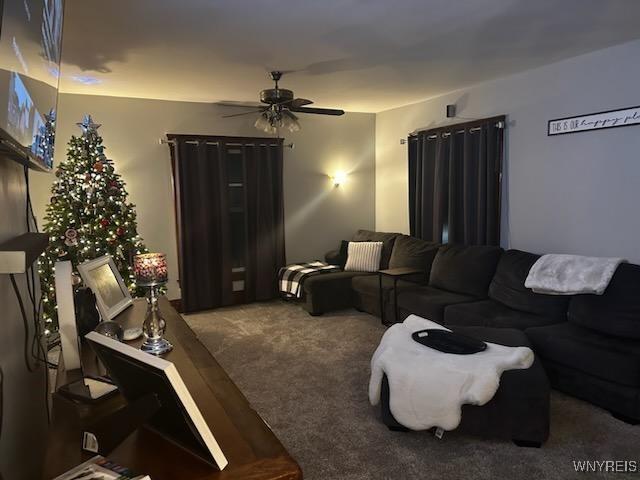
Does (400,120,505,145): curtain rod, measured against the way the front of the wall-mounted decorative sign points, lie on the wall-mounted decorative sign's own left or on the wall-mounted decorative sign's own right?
on the wall-mounted decorative sign's own right

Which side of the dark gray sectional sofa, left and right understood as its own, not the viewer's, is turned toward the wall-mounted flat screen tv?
front

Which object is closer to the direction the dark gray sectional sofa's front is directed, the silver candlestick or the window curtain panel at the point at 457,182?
the silver candlestick

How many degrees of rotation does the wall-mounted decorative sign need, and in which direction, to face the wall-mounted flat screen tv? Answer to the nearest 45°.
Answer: approximately 45° to its left

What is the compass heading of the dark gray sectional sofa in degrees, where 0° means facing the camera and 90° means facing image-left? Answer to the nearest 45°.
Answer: approximately 45°

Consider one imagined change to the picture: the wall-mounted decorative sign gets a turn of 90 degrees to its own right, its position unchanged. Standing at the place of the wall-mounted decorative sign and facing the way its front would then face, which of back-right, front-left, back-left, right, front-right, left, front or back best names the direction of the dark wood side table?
front-left

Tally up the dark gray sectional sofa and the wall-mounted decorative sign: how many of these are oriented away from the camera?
0

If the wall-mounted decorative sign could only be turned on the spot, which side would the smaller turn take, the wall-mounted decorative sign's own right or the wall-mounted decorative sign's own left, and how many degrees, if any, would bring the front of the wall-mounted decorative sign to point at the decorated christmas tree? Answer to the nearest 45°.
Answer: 0° — it already faces it

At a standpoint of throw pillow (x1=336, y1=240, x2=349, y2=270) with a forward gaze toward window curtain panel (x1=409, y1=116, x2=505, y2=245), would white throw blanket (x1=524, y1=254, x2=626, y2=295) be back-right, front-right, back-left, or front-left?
front-right

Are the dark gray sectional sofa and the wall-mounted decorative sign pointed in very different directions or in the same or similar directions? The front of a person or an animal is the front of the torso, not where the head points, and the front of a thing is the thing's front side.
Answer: same or similar directions

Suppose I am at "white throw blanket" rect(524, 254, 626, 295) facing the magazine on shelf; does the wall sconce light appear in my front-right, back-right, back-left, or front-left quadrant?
back-right

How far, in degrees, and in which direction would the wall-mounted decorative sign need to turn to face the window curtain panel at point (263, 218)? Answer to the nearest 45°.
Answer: approximately 45° to its right

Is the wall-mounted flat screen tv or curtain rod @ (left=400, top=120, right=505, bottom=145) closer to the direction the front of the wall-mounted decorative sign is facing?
the wall-mounted flat screen tv

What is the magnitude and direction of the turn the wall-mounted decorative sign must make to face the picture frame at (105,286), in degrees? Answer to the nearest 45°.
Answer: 0° — it already faces it
